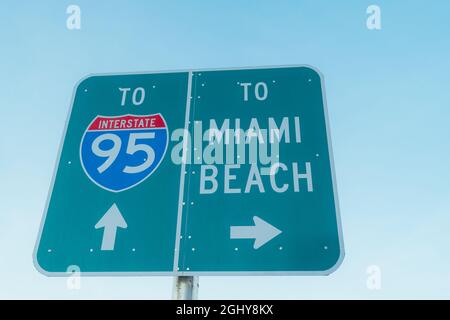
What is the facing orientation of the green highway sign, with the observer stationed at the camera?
facing the viewer
